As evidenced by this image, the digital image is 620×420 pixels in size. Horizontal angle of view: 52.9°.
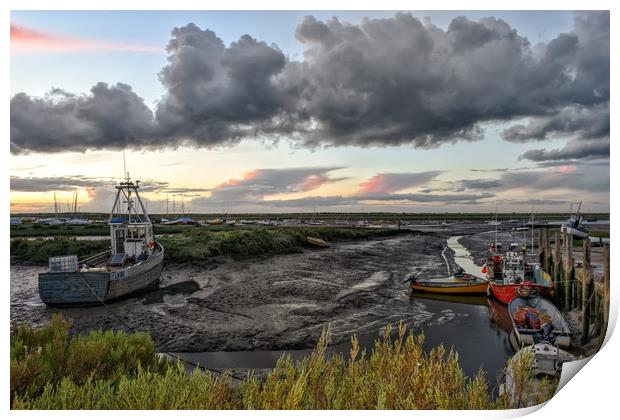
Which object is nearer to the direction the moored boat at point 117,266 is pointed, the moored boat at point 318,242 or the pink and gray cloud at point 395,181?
the moored boat

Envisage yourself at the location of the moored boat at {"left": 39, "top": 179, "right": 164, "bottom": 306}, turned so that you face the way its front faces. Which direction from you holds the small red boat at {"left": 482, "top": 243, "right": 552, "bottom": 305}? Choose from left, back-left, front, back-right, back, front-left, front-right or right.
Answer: front-right

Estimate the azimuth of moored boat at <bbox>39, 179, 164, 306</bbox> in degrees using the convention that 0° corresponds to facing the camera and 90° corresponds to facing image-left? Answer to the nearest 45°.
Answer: approximately 225°

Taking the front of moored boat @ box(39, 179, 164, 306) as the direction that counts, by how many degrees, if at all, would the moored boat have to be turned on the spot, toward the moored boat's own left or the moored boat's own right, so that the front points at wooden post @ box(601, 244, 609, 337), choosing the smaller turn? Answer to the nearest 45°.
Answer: approximately 90° to the moored boat's own right

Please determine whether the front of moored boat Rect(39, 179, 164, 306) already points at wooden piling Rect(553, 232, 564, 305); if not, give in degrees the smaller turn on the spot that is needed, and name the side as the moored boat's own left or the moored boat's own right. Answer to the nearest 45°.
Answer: approximately 45° to the moored boat's own right

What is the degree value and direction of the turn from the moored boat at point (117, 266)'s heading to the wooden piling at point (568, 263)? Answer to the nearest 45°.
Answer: approximately 45° to its right

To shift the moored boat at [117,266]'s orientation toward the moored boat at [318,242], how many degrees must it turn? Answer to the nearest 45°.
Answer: approximately 45° to its right

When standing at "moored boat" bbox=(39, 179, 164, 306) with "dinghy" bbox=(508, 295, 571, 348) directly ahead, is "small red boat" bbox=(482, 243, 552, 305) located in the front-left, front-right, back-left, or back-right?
front-left
